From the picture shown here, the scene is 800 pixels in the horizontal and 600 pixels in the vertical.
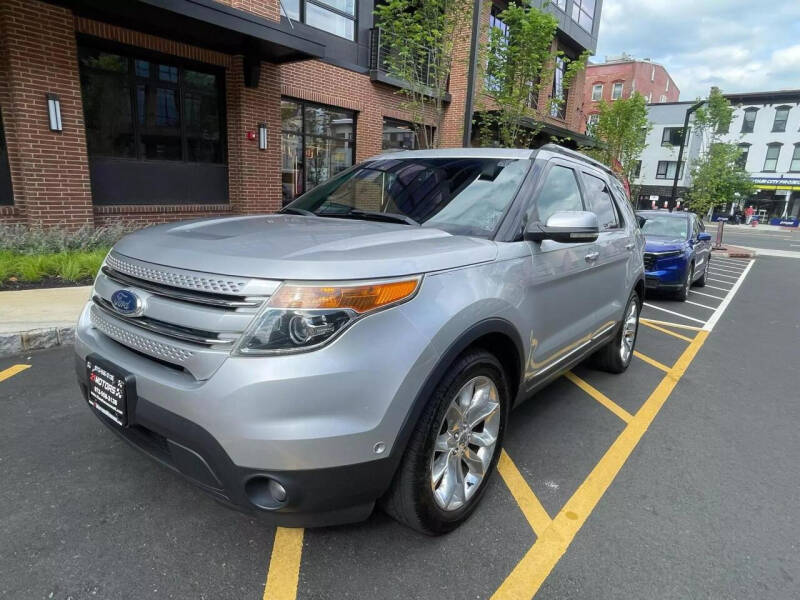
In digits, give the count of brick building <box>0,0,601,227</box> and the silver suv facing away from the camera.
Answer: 0

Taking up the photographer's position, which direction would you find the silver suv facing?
facing the viewer and to the left of the viewer

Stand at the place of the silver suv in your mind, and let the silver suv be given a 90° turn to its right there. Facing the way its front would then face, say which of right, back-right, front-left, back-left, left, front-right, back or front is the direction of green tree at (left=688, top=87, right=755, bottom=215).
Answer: right

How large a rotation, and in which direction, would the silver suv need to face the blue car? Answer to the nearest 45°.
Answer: approximately 180°

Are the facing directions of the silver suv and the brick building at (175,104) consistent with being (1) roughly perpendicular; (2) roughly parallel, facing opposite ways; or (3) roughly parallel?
roughly perpendicular

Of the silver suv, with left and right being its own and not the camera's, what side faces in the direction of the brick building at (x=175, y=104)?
right

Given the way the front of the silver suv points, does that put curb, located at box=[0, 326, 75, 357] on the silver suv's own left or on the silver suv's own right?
on the silver suv's own right

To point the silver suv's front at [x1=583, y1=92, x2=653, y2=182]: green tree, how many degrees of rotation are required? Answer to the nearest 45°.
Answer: approximately 180°

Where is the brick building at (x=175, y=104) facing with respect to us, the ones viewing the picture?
facing the viewer and to the right of the viewer

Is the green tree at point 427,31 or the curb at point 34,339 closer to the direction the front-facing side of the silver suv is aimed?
the curb

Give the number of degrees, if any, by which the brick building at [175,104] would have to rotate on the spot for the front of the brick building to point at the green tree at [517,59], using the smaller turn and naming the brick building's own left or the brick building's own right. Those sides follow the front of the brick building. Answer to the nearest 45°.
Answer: approximately 45° to the brick building's own left
